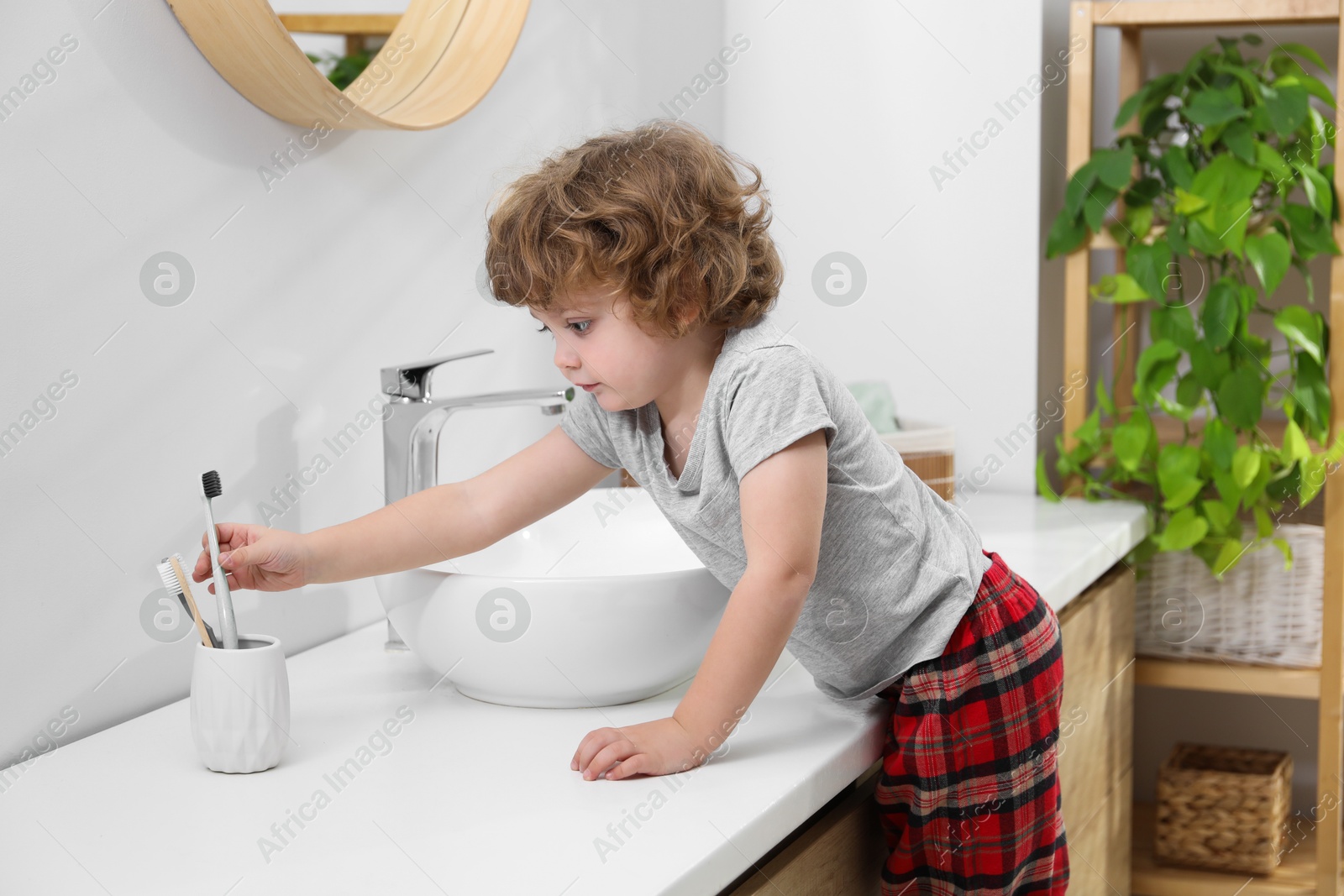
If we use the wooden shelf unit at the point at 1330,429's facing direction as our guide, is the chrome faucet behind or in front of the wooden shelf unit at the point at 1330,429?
in front

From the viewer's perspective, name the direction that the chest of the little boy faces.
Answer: to the viewer's left

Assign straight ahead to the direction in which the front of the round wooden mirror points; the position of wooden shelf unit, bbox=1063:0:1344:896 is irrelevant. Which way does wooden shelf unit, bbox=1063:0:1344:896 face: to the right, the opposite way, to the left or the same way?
to the right

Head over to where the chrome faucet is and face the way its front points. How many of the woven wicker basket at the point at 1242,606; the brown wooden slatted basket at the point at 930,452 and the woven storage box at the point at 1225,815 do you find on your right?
0

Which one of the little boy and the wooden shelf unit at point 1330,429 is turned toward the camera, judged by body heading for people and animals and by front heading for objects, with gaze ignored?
the wooden shelf unit

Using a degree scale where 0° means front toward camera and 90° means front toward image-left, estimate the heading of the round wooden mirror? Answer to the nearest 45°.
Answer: approximately 315°

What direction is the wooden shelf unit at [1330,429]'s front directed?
toward the camera

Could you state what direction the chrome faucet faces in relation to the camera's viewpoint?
facing the viewer and to the right of the viewer

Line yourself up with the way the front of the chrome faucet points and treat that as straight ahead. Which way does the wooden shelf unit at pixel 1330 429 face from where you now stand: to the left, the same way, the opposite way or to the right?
to the right

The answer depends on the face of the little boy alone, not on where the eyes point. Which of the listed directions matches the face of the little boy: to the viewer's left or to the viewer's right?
to the viewer's left

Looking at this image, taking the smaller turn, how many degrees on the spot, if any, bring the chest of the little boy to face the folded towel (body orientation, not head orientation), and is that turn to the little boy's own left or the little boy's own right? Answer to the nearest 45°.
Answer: approximately 90° to the little boy's own right

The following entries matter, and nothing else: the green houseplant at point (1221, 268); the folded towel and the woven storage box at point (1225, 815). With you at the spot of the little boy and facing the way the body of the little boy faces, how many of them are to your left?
0

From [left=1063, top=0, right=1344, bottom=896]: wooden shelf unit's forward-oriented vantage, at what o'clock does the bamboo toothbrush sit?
The bamboo toothbrush is roughly at 1 o'clock from the wooden shelf unit.

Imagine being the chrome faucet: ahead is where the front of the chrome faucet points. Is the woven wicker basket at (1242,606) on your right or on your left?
on your left

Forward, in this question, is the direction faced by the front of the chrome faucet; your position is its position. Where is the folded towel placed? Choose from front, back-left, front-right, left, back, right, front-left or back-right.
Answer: left

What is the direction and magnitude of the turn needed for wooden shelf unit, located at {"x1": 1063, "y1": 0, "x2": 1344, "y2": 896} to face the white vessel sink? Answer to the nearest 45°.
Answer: approximately 45° to its right

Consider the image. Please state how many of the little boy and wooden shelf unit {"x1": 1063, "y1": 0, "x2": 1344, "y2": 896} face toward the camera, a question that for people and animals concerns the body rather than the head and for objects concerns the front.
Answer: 1

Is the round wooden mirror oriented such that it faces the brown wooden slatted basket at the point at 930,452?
no
